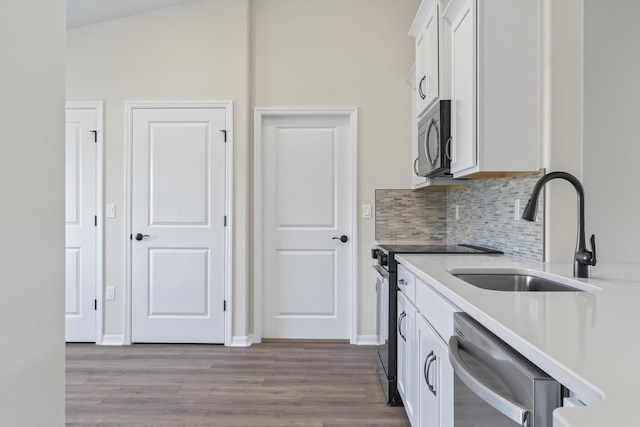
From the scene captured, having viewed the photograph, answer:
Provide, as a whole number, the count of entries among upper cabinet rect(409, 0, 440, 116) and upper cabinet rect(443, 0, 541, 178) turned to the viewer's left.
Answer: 2

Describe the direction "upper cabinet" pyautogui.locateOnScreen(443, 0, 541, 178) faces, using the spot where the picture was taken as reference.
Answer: facing to the left of the viewer

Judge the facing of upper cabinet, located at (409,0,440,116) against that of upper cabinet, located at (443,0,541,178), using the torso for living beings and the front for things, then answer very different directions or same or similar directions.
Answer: same or similar directions

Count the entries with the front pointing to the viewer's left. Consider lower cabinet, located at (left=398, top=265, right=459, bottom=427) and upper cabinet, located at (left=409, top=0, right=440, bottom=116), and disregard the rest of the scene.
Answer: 2

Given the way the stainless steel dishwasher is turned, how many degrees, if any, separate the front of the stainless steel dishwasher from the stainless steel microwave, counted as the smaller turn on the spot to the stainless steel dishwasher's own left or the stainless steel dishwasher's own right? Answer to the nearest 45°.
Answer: approximately 135° to the stainless steel dishwasher's own right

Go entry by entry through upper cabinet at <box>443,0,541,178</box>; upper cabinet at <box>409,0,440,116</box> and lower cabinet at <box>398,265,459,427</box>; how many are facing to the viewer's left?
3

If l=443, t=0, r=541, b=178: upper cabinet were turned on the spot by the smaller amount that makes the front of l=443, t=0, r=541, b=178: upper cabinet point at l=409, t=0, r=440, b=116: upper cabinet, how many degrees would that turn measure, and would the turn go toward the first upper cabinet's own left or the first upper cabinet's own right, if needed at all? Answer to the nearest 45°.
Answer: approximately 45° to the first upper cabinet's own right

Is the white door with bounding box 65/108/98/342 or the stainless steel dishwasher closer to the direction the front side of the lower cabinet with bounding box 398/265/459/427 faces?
the white door

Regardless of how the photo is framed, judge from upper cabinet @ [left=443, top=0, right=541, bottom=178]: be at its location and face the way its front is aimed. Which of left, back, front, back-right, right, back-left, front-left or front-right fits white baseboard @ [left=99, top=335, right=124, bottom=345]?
front

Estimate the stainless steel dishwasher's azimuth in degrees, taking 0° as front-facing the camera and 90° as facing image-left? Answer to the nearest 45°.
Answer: approximately 45°

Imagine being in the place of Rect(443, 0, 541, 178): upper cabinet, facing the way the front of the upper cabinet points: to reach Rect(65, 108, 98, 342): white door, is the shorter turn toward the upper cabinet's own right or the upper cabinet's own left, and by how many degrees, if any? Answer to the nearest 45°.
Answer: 0° — it already faces it

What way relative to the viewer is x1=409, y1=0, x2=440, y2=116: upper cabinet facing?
to the viewer's left

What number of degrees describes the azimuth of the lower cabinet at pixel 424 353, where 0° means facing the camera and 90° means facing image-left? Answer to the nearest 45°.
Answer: approximately 90°

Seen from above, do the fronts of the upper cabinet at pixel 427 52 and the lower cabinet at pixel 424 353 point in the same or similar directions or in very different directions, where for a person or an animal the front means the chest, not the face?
same or similar directions
